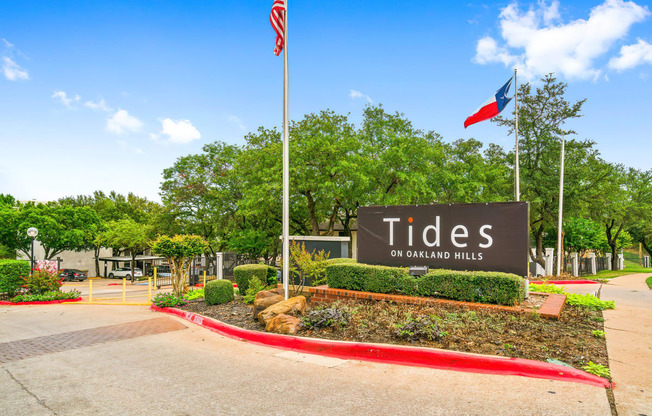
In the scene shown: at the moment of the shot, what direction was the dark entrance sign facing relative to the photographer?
facing the viewer and to the left of the viewer

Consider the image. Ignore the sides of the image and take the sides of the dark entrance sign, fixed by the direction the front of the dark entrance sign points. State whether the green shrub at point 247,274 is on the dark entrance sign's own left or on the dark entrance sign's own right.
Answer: on the dark entrance sign's own right

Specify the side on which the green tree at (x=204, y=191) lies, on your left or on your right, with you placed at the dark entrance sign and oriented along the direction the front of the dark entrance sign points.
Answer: on your right

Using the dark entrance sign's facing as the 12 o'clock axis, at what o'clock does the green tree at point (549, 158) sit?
The green tree is roughly at 7 o'clock from the dark entrance sign.

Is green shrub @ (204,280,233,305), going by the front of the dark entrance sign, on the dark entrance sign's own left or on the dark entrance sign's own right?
on the dark entrance sign's own right

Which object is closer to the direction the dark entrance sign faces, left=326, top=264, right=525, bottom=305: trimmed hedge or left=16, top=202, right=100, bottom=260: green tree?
the trimmed hedge
